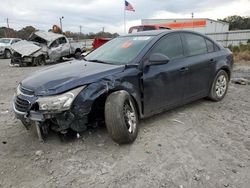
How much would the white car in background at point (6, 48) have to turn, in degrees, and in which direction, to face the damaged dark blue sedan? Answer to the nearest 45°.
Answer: approximately 45° to its left

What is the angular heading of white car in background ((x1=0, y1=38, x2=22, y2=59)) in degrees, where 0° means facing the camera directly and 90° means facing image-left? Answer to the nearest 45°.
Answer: approximately 45°

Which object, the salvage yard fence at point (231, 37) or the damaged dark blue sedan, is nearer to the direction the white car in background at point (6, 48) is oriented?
the damaged dark blue sedan

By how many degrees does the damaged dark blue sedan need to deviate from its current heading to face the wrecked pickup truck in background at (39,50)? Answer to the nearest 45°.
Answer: approximately 90° to its right

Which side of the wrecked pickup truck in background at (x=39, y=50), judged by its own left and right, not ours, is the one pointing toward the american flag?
back

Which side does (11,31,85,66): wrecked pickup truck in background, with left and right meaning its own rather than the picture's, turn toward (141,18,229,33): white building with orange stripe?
back

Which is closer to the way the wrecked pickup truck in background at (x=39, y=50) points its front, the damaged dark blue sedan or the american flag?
the damaged dark blue sedan

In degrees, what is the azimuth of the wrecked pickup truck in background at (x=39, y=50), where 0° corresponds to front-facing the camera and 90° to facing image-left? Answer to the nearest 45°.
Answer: approximately 45°

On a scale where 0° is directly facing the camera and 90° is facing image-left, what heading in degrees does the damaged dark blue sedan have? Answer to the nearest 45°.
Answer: approximately 45°
